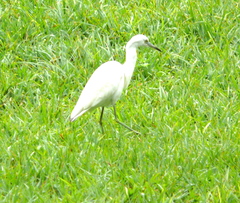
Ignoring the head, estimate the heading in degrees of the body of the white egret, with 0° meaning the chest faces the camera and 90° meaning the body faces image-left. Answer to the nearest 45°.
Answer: approximately 270°
